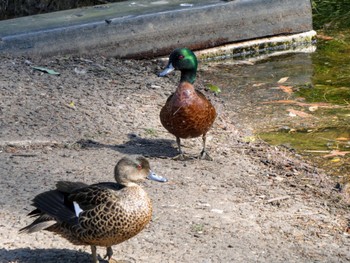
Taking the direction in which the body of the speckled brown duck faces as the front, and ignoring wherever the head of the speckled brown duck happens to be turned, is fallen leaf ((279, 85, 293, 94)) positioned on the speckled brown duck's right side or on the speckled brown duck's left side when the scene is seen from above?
on the speckled brown duck's left side

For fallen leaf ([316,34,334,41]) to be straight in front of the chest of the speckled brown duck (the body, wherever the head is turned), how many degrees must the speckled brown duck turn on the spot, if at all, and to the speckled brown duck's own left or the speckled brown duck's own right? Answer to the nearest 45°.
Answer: approximately 45° to the speckled brown duck's own left

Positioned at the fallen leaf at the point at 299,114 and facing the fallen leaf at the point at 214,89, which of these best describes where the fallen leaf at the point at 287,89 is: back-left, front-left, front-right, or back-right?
front-right

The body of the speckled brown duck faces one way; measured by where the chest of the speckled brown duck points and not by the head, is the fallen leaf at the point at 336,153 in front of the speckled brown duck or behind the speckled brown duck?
in front

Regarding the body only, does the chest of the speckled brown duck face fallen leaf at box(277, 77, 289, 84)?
no

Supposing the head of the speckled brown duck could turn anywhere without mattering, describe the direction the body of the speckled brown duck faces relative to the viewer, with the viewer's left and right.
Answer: facing to the right of the viewer
